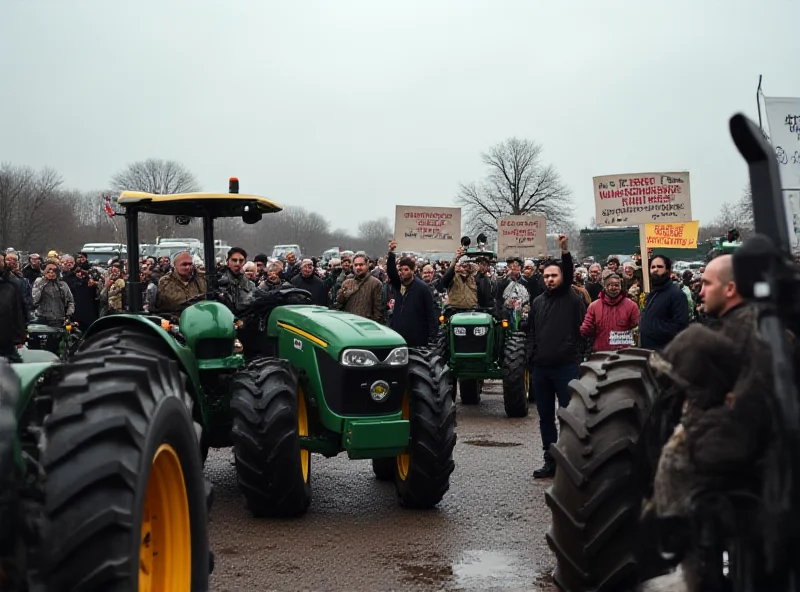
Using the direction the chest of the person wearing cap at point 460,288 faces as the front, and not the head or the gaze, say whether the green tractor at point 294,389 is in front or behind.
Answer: in front

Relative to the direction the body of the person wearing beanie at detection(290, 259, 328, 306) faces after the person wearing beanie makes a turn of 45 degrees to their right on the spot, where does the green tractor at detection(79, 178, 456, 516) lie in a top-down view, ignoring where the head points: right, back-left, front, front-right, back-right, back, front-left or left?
front-left

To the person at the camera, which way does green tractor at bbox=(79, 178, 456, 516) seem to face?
facing the viewer and to the right of the viewer

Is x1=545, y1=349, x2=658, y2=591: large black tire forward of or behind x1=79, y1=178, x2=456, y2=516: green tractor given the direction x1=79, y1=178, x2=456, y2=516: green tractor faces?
forward

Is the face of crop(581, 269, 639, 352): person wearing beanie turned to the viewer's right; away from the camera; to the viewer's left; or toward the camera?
toward the camera

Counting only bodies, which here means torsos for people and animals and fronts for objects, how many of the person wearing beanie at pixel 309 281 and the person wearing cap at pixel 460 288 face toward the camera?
2

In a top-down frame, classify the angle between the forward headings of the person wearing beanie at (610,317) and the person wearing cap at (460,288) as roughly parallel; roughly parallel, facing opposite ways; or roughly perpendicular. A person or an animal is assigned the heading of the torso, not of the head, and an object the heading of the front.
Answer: roughly parallel

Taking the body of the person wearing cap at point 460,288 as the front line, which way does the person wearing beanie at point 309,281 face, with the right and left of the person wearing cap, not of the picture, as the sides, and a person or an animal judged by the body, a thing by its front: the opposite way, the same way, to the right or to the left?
the same way

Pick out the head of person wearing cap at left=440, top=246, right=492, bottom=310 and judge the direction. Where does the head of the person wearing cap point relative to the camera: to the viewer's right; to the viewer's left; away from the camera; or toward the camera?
toward the camera

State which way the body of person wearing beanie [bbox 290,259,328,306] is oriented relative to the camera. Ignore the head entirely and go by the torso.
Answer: toward the camera

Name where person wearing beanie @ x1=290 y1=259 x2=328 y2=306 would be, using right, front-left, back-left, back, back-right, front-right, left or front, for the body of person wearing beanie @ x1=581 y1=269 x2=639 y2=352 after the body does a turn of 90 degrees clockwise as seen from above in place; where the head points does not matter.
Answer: front-right

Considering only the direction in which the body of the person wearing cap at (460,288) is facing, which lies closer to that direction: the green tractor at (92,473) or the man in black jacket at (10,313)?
the green tractor

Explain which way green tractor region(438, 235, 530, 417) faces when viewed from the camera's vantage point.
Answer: facing the viewer and to the left of the viewer

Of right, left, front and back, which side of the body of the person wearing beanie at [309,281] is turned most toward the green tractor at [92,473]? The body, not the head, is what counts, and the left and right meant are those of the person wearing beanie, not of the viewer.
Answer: front

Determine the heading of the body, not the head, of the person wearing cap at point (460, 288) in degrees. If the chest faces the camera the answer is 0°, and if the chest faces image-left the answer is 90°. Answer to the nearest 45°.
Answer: approximately 0°

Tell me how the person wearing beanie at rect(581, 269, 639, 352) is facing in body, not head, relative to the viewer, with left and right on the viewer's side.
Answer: facing the viewer

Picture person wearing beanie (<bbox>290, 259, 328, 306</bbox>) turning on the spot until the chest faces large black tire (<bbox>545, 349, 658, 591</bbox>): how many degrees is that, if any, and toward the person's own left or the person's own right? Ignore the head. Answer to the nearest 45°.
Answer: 0° — they already face it

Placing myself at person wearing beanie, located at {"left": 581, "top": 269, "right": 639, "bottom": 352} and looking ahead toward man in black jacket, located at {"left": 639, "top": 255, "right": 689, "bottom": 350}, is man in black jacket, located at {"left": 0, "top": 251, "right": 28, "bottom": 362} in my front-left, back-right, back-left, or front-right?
back-right

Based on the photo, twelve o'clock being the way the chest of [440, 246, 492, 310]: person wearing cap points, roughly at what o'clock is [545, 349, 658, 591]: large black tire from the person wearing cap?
The large black tire is roughly at 12 o'clock from the person wearing cap.
